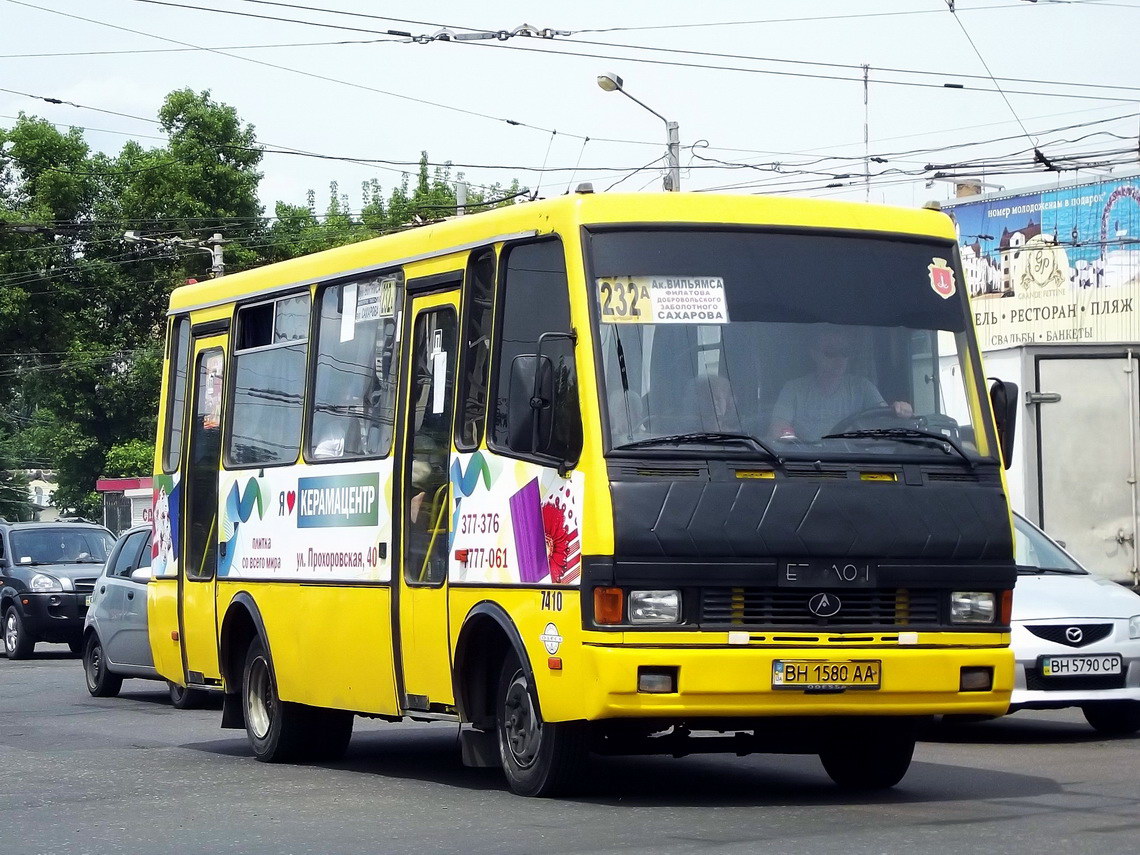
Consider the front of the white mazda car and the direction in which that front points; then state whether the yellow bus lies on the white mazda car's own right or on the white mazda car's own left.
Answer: on the white mazda car's own right

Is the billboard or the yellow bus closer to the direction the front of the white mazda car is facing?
the yellow bus

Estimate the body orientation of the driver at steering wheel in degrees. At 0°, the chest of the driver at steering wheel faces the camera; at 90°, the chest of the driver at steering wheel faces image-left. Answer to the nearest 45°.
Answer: approximately 315°
